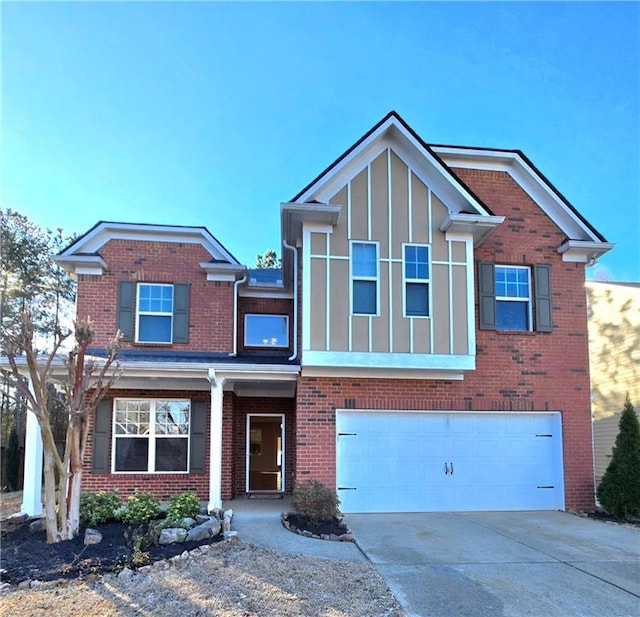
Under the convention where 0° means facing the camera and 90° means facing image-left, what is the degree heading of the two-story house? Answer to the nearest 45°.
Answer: approximately 0°

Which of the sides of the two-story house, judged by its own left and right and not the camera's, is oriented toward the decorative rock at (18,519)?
right

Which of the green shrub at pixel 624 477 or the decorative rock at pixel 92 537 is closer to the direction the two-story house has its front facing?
the decorative rock

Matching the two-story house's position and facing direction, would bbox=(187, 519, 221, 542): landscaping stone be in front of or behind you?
in front

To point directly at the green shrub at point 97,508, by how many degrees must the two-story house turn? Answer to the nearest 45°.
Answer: approximately 45° to its right

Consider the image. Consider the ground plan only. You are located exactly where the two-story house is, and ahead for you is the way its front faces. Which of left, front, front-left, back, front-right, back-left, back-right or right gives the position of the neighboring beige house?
back-left

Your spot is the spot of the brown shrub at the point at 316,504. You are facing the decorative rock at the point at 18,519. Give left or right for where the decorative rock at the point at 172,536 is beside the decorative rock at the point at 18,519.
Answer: left

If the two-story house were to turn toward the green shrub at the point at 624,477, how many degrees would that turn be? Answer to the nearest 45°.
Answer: approximately 90° to its left

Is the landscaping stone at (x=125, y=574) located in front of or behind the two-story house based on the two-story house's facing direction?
in front

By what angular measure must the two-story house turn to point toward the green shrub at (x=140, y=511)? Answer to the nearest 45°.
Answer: approximately 45° to its right
